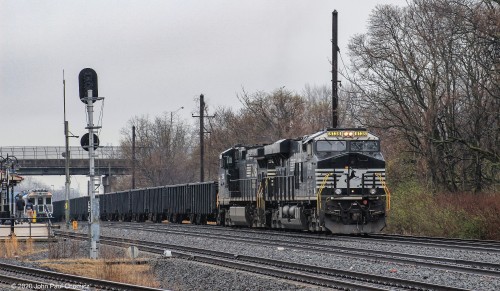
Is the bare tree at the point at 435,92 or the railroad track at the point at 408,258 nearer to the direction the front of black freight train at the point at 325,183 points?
the railroad track

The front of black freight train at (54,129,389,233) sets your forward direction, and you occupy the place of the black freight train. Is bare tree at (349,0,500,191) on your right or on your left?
on your left

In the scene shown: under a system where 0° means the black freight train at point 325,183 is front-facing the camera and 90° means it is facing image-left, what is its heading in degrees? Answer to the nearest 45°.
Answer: approximately 315°

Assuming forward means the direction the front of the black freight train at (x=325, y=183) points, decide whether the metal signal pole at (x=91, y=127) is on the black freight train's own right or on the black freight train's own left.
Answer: on the black freight train's own right

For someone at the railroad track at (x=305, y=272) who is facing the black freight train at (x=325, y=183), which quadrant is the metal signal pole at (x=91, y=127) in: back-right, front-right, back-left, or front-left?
front-left

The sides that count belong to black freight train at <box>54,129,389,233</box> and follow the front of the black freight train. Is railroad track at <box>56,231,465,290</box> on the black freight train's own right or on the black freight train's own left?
on the black freight train's own right
